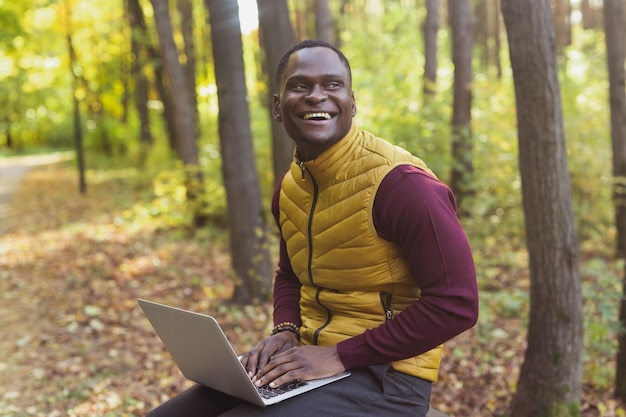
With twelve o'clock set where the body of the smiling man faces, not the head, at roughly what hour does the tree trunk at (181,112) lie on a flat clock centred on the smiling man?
The tree trunk is roughly at 4 o'clock from the smiling man.

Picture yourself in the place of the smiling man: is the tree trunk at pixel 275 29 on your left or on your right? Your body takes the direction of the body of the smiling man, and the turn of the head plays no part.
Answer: on your right

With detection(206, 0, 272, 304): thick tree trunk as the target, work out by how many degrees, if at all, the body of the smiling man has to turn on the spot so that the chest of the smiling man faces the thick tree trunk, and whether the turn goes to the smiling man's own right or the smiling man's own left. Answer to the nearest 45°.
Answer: approximately 135° to the smiling man's own right

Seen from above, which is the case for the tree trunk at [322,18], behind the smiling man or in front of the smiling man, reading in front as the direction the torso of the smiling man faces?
behind

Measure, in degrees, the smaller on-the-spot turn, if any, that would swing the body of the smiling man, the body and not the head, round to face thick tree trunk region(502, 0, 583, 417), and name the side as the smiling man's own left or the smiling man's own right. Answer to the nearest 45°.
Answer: approximately 180°

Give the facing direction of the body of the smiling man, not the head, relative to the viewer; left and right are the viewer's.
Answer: facing the viewer and to the left of the viewer

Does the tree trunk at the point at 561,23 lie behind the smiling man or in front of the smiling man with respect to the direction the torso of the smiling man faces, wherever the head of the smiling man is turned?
behind

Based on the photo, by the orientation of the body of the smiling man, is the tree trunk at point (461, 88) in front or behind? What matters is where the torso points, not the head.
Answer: behind

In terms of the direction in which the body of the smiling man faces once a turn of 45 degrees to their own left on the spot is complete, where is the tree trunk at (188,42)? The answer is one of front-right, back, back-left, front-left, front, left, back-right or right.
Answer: back

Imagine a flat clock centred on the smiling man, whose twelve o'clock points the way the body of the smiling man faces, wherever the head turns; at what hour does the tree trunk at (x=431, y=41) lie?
The tree trunk is roughly at 5 o'clock from the smiling man.
